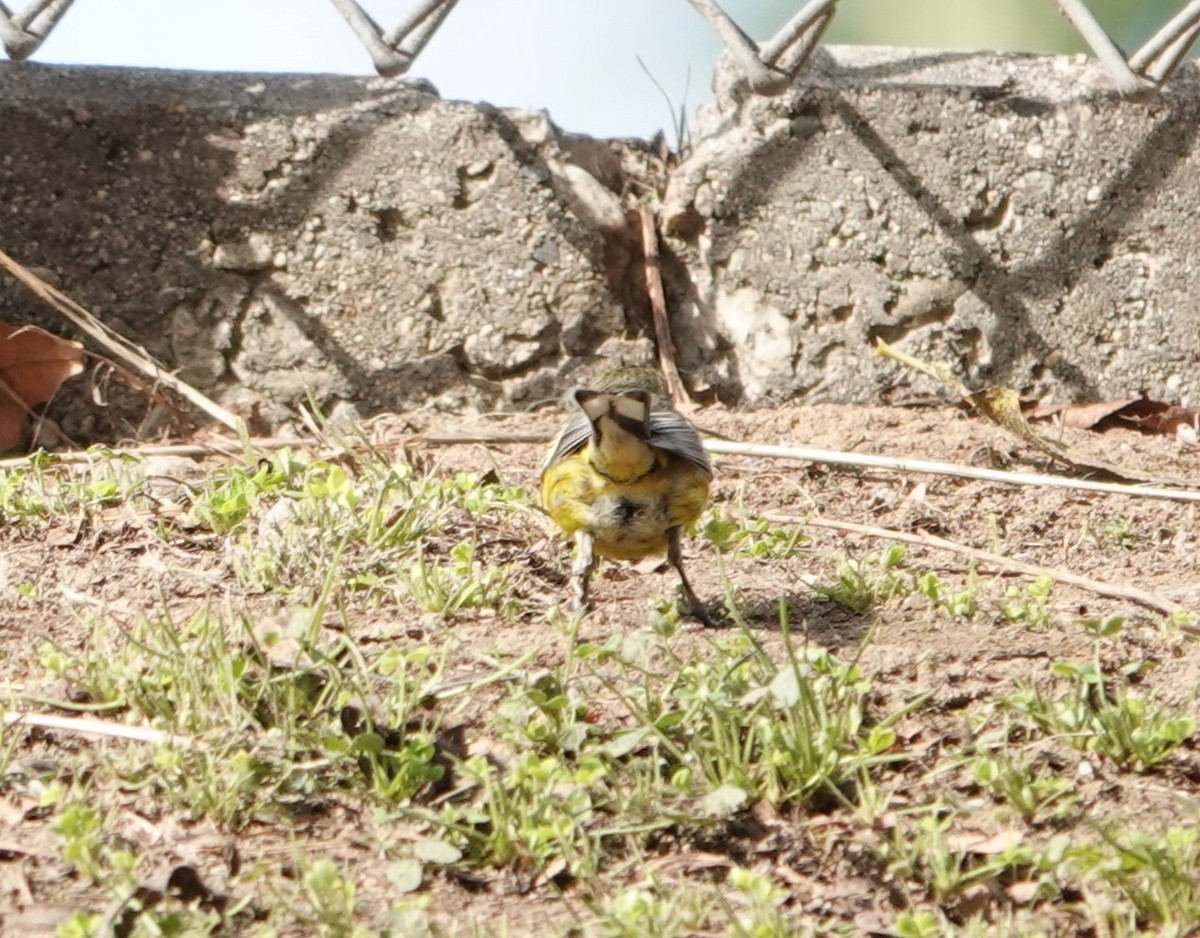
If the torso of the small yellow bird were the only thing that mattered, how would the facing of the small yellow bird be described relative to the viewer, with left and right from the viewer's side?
facing away from the viewer

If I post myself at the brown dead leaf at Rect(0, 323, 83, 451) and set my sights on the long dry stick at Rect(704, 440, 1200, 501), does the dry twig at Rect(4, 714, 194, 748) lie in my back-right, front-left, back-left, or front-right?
front-right

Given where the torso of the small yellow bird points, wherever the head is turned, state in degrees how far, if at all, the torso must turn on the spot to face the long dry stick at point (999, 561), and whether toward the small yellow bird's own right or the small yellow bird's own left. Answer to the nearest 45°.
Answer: approximately 45° to the small yellow bird's own right

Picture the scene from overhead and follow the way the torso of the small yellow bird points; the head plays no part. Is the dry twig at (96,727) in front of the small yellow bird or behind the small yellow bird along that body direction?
behind

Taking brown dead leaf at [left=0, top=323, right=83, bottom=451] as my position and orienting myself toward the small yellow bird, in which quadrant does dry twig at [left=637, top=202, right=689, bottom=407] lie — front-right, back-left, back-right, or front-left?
front-left

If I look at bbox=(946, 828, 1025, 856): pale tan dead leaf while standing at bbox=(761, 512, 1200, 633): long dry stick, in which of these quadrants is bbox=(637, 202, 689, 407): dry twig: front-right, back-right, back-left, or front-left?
back-right

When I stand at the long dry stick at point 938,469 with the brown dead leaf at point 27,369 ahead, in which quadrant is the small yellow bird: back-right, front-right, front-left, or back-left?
front-left

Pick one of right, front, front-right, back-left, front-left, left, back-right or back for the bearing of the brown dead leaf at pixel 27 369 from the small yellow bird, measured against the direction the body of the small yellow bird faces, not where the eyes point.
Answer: front-left

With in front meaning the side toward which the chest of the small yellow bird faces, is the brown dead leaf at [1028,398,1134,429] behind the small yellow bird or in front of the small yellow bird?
in front

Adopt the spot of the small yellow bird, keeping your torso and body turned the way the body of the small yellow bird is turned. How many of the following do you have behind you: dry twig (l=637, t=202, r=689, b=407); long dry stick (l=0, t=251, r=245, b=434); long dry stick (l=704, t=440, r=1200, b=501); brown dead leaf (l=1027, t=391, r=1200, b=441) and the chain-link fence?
0

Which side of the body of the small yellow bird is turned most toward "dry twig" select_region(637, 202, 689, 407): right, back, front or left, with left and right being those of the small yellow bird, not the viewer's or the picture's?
front

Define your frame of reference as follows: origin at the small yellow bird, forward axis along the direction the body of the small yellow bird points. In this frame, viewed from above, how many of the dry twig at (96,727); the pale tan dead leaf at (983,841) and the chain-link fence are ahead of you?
1

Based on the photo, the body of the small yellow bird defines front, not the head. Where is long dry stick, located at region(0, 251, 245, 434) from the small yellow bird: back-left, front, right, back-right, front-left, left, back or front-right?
front-left

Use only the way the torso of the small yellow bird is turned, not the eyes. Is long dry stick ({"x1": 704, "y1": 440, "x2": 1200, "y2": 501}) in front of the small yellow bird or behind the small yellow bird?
in front
